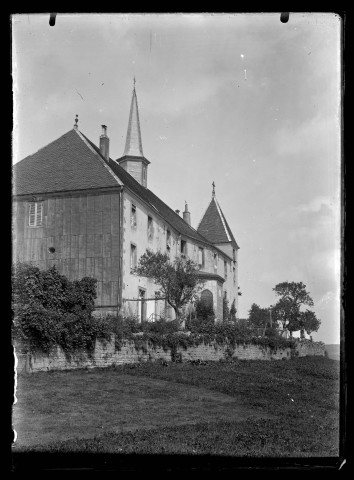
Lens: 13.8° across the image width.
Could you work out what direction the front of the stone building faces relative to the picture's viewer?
facing to the right of the viewer

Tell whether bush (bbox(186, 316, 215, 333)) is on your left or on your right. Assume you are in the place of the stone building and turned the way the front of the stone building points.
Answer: on your left

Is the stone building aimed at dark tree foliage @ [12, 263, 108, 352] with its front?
no
